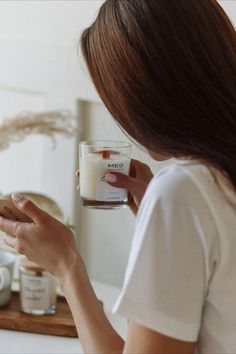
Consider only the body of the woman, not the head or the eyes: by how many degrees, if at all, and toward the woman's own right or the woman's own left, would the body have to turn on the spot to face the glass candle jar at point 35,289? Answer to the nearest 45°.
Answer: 0° — they already face it

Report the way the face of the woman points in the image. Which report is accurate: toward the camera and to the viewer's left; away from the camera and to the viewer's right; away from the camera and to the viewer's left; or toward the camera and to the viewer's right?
away from the camera and to the viewer's left

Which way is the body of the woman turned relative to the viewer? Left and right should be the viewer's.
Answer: facing away from the viewer and to the left of the viewer

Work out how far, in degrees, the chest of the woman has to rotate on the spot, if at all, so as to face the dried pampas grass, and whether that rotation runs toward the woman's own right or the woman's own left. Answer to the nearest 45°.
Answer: approximately 45° to the woman's own right
